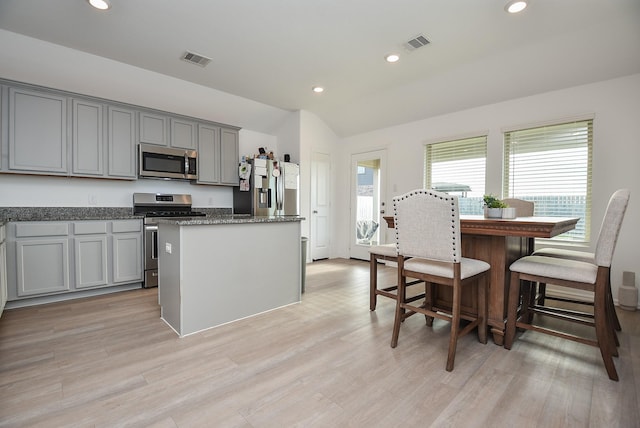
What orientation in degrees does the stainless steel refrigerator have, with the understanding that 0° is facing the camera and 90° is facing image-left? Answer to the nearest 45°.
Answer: approximately 315°

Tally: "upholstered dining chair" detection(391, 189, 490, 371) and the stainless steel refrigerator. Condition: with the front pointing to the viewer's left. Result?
0

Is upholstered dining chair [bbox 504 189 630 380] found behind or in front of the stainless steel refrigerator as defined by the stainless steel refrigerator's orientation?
in front

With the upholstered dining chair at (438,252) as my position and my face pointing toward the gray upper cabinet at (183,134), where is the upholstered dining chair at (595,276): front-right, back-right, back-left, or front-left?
back-right

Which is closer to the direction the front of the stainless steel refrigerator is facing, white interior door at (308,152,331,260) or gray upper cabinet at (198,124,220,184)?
the white interior door

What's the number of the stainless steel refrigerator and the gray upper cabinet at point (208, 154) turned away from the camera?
0

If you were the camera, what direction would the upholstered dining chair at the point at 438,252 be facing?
facing away from the viewer and to the right of the viewer

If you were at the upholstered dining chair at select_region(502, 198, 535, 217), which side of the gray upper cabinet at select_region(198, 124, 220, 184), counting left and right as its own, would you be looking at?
front

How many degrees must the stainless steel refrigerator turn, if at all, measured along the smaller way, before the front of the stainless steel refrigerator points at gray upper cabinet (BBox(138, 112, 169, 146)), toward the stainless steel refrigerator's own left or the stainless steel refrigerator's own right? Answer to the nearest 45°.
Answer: approximately 135° to the stainless steel refrigerator's own right

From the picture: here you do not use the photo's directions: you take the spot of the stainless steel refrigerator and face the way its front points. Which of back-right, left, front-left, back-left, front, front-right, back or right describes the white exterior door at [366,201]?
front-left

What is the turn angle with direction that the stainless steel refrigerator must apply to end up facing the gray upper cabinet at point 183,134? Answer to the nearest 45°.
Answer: approximately 135° to its right

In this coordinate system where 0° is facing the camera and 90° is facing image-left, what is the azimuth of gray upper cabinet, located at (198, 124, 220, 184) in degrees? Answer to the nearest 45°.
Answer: approximately 315°
